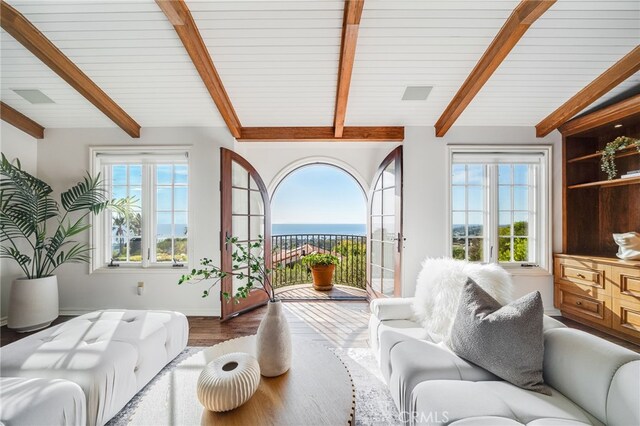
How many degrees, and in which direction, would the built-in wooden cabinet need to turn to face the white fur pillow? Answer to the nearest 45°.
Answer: approximately 45° to its left

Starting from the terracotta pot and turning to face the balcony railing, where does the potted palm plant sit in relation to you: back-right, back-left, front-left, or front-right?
back-left

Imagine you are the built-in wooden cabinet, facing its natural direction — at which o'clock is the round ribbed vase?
The round ribbed vase is roughly at 11 o'clock from the built-in wooden cabinet.

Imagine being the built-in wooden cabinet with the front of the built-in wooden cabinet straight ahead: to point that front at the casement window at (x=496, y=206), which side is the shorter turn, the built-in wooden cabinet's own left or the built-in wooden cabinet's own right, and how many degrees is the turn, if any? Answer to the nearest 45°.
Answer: approximately 45° to the built-in wooden cabinet's own right

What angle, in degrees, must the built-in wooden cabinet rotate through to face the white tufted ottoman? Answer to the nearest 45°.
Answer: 0° — it already faces it

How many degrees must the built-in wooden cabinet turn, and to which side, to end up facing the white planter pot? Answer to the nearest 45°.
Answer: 0° — it already faces it

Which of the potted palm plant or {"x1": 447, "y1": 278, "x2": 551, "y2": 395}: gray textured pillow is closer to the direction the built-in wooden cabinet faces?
the potted palm plant

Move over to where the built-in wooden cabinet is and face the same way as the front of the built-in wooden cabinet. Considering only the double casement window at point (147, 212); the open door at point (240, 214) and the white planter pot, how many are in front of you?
3

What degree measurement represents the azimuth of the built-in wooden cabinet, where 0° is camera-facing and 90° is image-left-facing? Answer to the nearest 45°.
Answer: approximately 45°
